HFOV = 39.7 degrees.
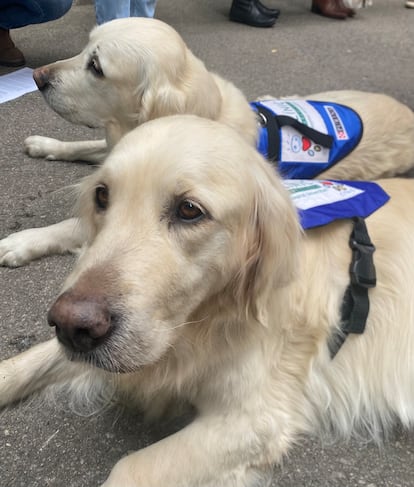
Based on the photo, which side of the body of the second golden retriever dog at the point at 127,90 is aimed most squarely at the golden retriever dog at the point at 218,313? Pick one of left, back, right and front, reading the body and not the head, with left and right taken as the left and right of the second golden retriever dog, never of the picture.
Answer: left

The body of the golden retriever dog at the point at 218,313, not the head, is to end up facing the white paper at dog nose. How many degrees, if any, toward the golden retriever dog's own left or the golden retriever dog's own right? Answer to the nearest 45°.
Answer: approximately 90° to the golden retriever dog's own right

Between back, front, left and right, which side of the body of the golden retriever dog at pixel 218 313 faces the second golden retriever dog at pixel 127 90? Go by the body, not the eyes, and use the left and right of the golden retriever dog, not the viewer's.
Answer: right

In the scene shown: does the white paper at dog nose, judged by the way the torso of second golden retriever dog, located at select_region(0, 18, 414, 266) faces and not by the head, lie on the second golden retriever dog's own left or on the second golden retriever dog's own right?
on the second golden retriever dog's own right

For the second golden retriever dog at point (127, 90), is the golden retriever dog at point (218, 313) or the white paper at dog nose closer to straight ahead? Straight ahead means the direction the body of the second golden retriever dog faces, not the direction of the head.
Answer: the white paper at dog nose

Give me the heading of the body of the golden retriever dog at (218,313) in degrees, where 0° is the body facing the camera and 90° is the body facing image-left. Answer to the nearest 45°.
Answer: approximately 45°

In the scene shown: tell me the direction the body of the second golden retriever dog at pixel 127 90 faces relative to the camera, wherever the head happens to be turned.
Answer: to the viewer's left
